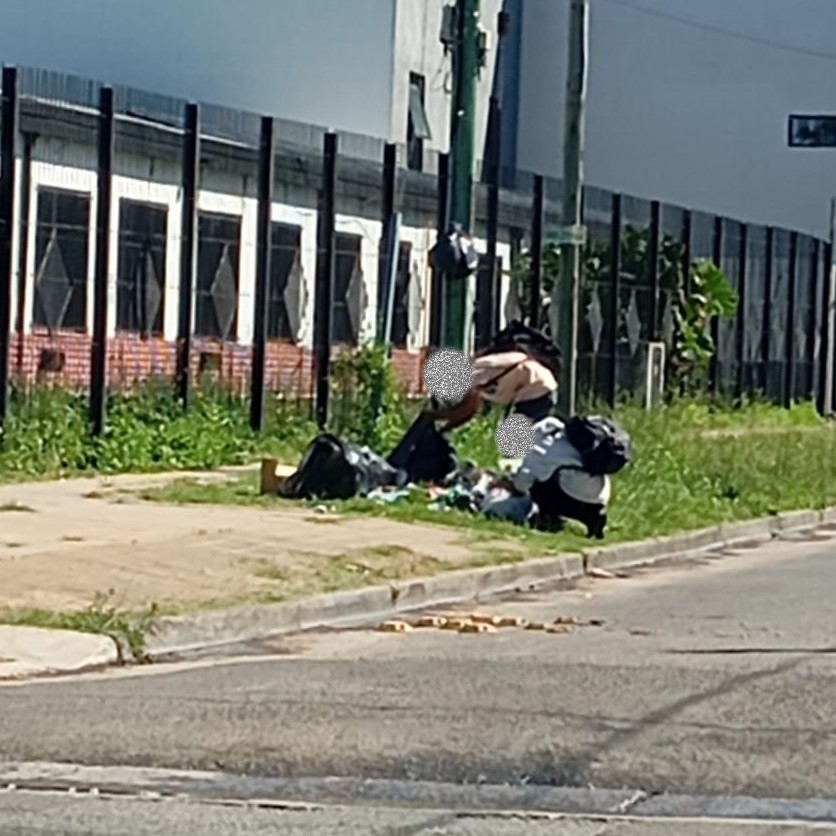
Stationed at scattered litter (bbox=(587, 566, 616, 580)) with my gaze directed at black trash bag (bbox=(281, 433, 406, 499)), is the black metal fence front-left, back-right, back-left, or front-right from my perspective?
front-right

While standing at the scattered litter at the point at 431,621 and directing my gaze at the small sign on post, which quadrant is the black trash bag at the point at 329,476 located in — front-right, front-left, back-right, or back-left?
front-left

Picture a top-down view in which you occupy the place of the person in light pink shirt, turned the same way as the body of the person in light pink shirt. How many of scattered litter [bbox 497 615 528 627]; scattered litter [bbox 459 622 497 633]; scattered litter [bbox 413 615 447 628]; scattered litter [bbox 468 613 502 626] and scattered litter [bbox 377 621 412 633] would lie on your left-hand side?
5

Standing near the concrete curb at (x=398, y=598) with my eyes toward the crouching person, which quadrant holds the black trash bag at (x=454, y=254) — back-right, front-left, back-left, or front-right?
front-left

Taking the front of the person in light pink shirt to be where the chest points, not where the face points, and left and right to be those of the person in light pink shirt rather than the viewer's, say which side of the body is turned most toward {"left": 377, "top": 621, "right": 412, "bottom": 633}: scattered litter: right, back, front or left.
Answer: left

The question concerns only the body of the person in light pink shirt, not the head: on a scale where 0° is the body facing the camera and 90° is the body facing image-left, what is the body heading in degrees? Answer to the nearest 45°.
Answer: approximately 90°

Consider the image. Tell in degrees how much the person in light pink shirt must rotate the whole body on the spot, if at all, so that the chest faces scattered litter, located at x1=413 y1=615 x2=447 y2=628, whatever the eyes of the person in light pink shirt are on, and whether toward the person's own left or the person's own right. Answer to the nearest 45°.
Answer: approximately 90° to the person's own left

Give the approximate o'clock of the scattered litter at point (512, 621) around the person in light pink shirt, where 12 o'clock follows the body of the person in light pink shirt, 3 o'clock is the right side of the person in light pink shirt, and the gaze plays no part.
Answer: The scattered litter is roughly at 9 o'clock from the person in light pink shirt.

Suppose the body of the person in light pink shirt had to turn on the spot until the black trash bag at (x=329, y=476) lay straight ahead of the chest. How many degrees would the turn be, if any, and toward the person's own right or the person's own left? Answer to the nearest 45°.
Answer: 0° — they already face it

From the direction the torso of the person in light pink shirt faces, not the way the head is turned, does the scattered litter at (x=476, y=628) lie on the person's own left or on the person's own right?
on the person's own left
